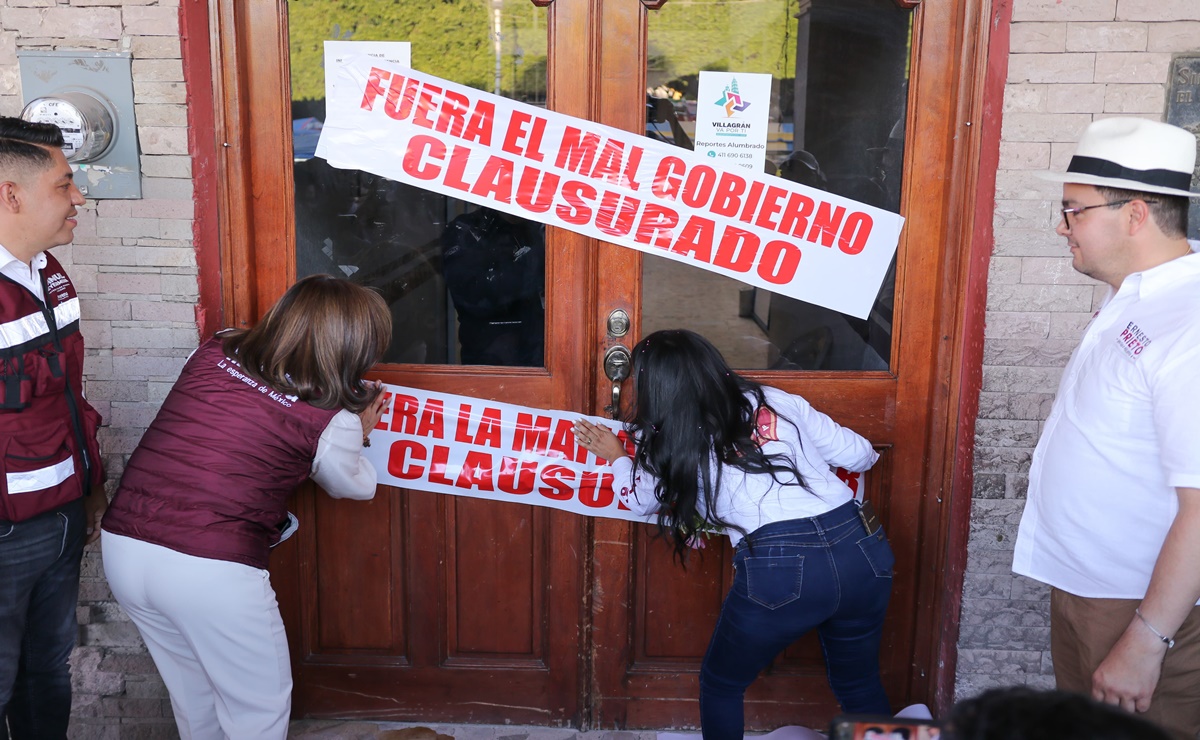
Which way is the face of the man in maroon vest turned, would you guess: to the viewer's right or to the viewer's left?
to the viewer's right

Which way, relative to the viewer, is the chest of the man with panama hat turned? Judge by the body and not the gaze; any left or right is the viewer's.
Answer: facing to the left of the viewer

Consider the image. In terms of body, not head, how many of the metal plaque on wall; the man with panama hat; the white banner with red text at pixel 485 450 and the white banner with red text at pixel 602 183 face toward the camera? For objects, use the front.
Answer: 3

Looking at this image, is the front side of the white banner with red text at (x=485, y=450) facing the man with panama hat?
no

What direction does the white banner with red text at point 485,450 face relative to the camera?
toward the camera

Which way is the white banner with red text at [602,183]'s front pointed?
toward the camera

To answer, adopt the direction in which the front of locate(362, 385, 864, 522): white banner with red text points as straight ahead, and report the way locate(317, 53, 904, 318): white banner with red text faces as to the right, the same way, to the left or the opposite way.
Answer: the same way

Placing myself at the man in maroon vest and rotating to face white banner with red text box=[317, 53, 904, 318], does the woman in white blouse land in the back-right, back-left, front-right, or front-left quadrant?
front-right

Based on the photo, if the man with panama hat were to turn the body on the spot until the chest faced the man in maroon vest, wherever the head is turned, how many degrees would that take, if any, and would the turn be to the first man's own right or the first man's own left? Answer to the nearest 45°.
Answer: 0° — they already face them

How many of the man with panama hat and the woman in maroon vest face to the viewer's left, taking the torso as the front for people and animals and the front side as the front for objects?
1

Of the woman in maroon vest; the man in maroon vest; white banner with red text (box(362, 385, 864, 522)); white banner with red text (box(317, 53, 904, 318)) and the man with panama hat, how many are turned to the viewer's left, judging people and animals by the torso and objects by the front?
1

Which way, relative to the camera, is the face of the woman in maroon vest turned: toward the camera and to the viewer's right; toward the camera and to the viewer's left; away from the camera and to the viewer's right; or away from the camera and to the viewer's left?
away from the camera and to the viewer's right

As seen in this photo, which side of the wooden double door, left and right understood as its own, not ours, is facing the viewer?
front

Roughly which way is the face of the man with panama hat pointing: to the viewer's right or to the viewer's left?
to the viewer's left

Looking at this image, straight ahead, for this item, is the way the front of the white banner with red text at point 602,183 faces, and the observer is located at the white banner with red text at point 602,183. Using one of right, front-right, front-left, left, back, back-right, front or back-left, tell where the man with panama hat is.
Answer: front-left
